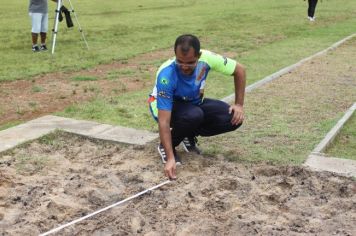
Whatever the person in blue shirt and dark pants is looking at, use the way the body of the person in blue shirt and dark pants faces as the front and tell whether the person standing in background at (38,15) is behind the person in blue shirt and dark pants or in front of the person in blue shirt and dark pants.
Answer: behind

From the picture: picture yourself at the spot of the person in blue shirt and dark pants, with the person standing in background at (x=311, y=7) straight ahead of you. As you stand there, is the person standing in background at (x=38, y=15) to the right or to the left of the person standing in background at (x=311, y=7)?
left
